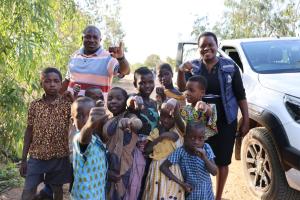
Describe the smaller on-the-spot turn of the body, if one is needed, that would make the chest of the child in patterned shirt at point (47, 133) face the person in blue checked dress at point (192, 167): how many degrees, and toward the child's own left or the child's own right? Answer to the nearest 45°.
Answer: approximately 45° to the child's own left

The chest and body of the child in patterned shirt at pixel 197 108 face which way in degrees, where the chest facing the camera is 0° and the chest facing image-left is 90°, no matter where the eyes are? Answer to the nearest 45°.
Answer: approximately 45°

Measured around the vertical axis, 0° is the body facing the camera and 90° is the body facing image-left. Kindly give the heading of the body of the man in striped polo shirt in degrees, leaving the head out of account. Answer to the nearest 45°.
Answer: approximately 0°

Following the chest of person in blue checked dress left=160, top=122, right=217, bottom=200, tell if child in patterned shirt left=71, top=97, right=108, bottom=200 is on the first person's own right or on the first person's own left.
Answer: on the first person's own right

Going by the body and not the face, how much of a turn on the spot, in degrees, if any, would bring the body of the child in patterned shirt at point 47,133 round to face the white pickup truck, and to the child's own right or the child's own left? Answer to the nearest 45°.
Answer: approximately 90° to the child's own left

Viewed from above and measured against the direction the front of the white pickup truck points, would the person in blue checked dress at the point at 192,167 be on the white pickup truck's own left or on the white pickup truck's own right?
on the white pickup truck's own right

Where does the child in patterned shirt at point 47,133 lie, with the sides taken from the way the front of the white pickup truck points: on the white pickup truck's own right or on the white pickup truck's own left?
on the white pickup truck's own right
